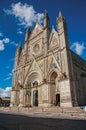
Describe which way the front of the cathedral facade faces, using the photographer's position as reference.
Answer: facing the viewer and to the left of the viewer
